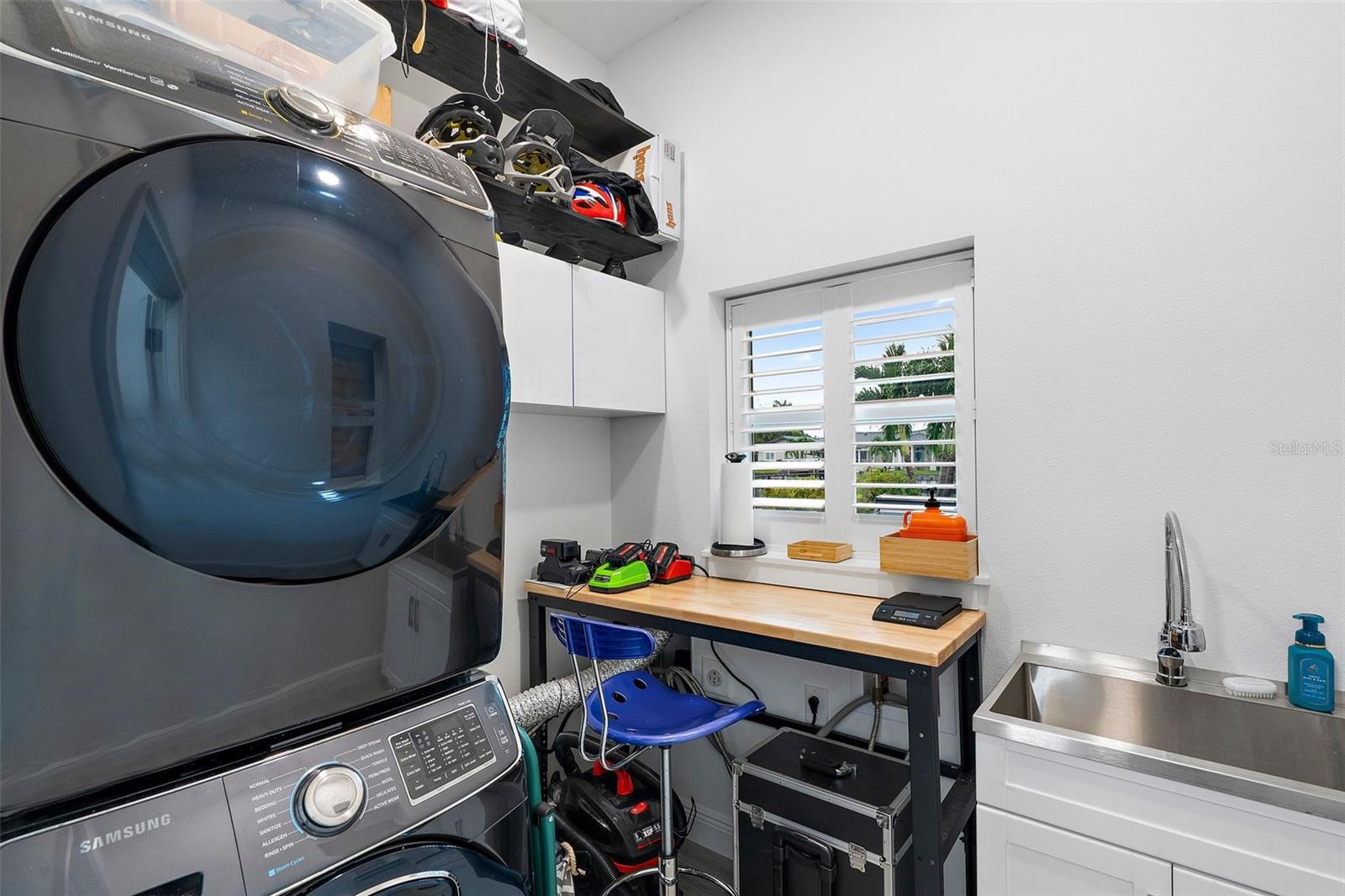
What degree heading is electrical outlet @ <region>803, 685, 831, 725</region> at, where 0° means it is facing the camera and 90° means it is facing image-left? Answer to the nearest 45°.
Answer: approximately 45°

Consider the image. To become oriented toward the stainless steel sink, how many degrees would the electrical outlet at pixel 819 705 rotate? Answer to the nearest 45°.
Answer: approximately 90° to its left

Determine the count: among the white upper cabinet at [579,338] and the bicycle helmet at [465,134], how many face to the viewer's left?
0

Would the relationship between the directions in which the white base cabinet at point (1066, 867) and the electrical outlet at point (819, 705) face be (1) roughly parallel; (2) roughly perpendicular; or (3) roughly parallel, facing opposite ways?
roughly parallel

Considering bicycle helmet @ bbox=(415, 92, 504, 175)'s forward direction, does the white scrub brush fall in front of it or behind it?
in front

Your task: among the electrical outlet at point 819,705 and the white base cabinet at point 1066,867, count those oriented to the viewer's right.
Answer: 0

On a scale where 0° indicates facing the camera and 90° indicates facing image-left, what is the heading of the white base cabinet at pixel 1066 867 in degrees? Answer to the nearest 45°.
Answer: approximately 45°
